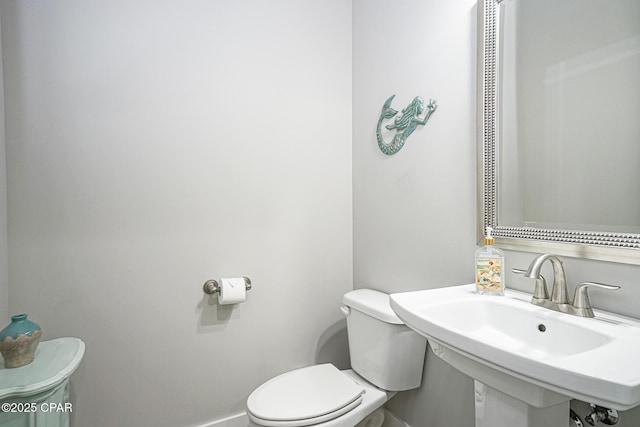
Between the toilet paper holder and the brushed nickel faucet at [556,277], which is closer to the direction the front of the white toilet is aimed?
the toilet paper holder

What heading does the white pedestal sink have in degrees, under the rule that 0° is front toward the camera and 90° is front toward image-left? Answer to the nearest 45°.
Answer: approximately 45°

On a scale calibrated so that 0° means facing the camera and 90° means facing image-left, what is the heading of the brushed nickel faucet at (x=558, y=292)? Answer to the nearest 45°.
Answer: approximately 45°

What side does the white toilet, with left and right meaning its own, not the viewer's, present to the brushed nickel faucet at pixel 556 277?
left

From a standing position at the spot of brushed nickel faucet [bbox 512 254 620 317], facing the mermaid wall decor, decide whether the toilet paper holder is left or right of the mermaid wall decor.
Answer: left

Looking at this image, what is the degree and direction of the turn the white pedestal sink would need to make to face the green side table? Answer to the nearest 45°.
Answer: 0° — it already faces it

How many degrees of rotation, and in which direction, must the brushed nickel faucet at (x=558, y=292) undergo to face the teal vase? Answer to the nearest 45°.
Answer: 0° — it already faces it

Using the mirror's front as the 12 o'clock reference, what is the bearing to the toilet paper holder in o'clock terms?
The toilet paper holder is roughly at 1 o'clock from the mirror.
